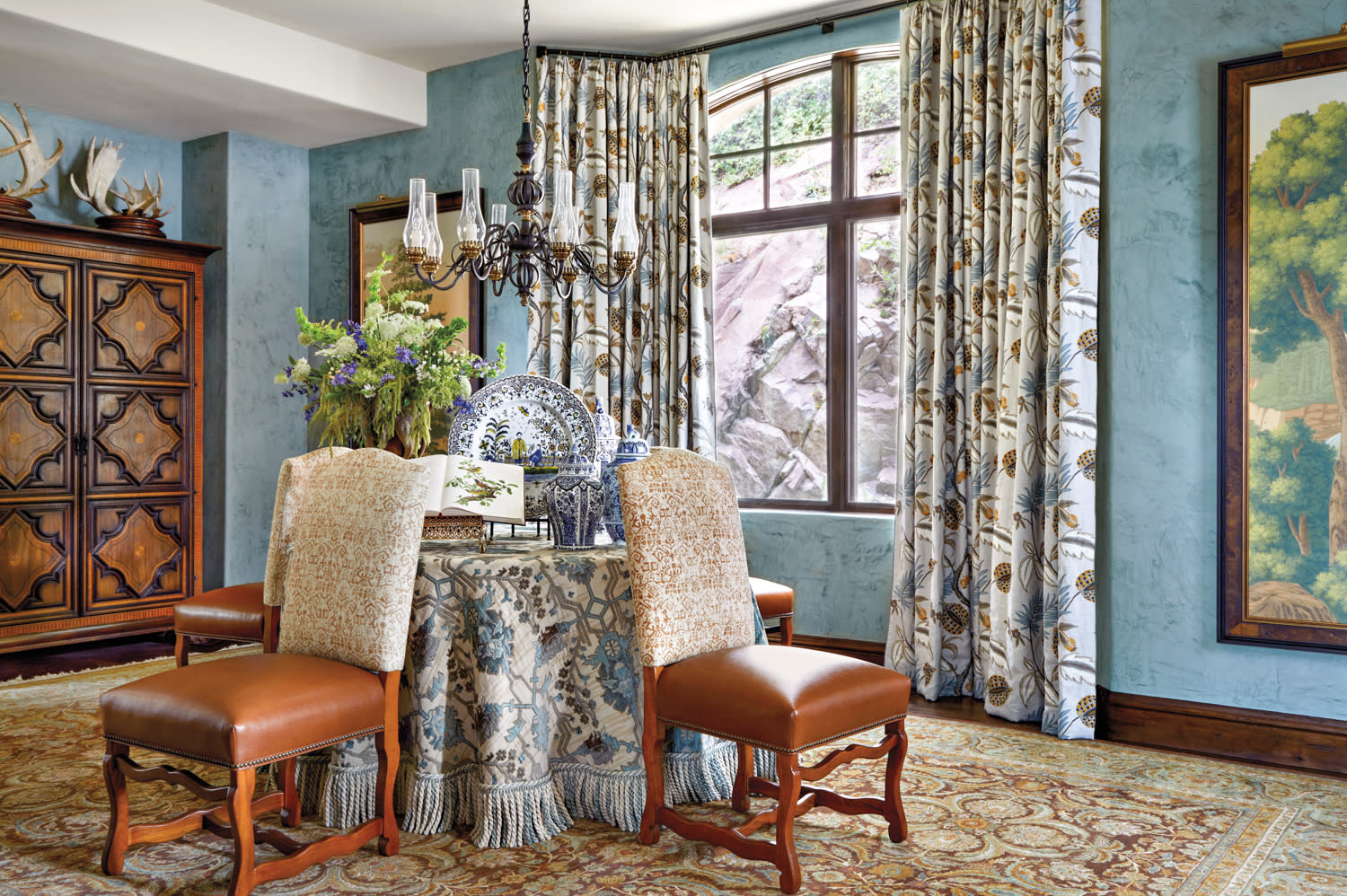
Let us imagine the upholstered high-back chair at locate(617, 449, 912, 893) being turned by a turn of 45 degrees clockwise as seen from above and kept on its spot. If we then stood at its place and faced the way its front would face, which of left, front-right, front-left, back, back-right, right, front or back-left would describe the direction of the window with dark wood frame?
back

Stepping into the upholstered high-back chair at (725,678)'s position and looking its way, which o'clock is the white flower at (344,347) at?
The white flower is roughly at 5 o'clock from the upholstered high-back chair.

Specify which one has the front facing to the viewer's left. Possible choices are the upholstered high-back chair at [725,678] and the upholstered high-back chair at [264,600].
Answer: the upholstered high-back chair at [264,600]

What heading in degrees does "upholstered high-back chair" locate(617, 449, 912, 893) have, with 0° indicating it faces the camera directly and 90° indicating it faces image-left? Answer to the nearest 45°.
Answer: approximately 315°

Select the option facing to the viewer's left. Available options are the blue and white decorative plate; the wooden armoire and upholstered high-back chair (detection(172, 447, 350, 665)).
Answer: the upholstered high-back chair

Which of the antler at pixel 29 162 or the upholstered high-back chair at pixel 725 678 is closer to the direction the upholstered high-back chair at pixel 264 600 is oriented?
the antler

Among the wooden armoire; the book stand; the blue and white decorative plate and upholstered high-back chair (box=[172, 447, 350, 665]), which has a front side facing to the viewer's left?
the upholstered high-back chair

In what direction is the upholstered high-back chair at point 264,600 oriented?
to the viewer's left

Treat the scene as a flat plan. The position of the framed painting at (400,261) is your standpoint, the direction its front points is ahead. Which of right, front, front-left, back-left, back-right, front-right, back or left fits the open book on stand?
front-left

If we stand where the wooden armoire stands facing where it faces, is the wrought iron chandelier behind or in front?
in front

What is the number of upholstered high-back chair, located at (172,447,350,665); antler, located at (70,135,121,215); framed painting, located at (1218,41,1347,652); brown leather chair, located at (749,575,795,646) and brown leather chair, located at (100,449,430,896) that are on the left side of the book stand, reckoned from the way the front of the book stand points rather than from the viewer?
2

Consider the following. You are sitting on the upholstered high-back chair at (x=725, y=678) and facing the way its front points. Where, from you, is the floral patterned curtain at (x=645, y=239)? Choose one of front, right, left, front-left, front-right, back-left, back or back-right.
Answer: back-left

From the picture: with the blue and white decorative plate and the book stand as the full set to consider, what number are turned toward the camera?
2

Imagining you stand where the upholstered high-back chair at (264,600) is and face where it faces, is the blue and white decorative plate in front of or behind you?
behind

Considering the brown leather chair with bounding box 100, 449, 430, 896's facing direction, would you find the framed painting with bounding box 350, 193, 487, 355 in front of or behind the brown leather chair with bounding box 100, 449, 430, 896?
behind

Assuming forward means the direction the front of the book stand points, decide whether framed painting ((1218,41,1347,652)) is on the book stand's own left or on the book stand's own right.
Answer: on the book stand's own left
